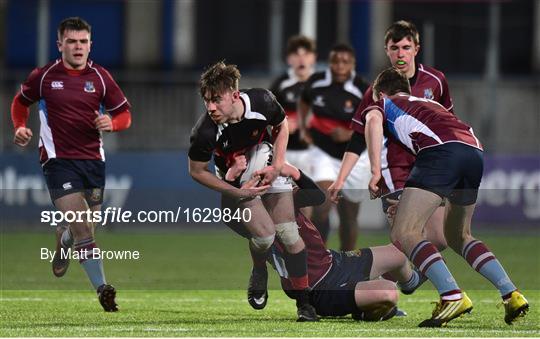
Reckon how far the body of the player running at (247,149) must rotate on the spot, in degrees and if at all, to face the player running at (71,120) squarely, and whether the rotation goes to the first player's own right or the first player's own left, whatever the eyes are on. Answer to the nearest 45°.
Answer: approximately 90° to the first player's own right

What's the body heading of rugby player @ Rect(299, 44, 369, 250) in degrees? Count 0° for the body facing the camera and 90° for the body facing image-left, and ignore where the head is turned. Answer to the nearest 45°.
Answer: approximately 0°

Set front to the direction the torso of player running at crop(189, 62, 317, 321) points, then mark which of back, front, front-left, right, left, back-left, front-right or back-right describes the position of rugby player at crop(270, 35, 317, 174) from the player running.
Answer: back-right

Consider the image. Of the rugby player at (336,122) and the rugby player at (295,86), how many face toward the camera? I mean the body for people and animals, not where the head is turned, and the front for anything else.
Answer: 2

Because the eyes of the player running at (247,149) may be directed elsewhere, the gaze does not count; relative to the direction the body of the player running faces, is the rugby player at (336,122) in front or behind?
behind

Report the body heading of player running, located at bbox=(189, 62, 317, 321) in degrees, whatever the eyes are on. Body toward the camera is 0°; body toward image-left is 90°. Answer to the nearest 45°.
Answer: approximately 45°

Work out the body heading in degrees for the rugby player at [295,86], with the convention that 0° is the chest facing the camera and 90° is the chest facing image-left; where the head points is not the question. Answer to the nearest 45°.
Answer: approximately 0°

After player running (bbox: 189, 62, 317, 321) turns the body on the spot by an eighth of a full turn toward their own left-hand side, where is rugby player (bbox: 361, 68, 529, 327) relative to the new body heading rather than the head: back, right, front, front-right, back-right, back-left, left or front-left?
left
